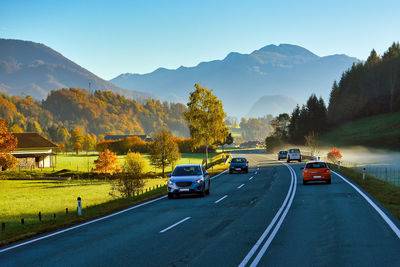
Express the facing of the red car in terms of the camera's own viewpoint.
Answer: facing away from the viewer

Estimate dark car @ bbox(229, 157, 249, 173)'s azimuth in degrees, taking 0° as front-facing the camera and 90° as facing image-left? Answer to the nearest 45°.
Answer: approximately 0°

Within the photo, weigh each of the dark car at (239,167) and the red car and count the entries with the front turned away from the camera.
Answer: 1

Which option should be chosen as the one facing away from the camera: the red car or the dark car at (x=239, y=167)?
the red car

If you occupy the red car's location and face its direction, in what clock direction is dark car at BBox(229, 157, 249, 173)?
The dark car is roughly at 11 o'clock from the red car.

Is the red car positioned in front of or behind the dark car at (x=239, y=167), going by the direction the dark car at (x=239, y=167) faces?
in front

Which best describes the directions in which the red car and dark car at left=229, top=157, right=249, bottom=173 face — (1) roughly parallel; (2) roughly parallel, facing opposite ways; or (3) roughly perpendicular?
roughly parallel, facing opposite ways
